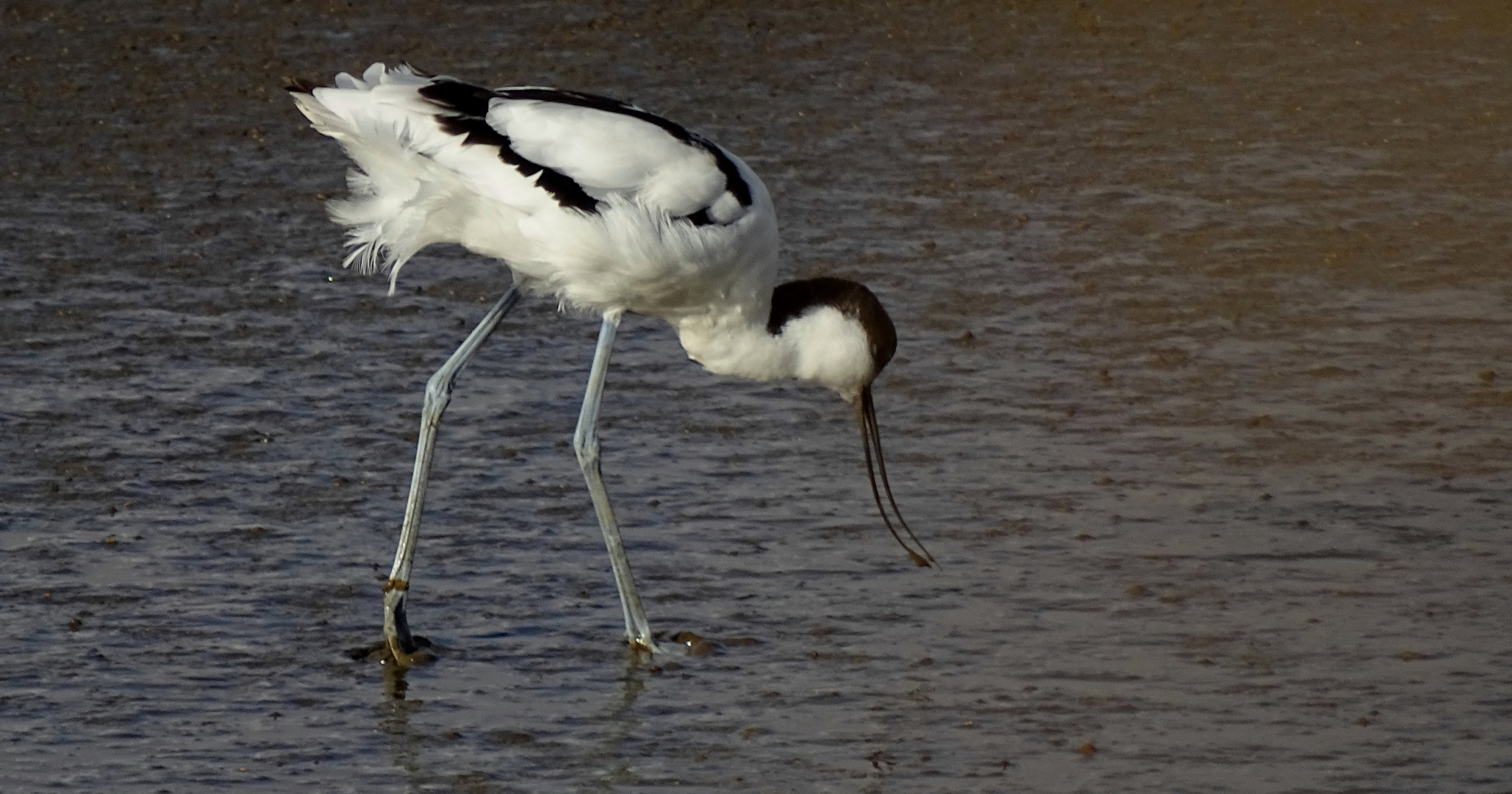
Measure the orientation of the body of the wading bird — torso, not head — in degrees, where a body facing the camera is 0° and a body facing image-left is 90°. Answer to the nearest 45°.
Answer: approximately 270°
